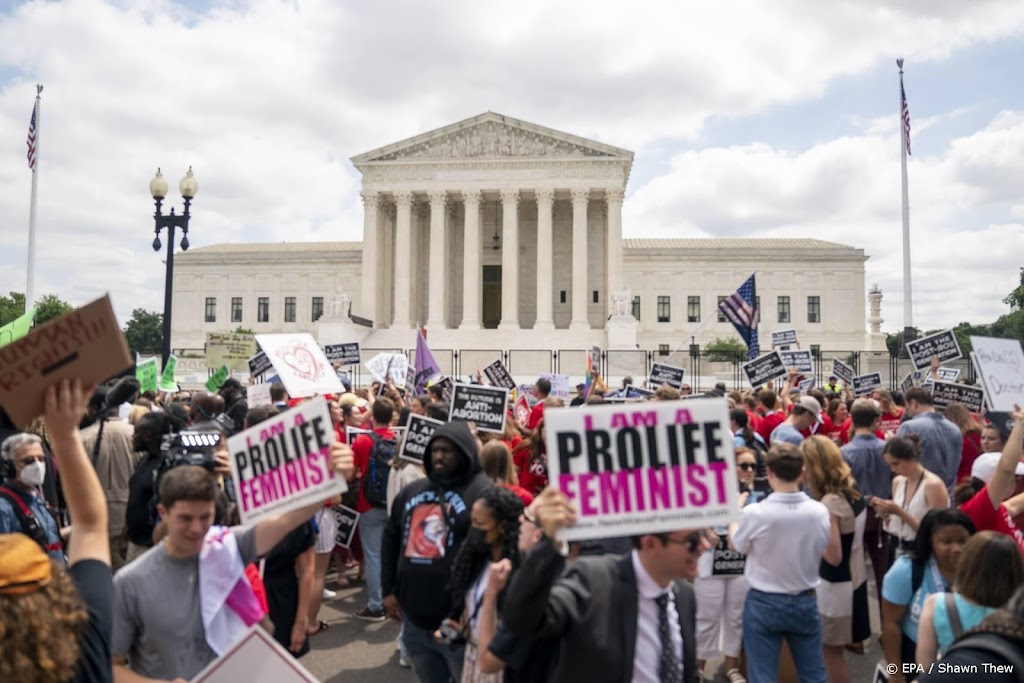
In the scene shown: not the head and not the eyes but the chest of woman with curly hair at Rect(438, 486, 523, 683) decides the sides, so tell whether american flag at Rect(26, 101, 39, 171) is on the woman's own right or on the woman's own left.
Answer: on the woman's own right

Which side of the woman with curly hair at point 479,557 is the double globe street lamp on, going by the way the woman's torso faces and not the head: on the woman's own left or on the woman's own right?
on the woman's own right

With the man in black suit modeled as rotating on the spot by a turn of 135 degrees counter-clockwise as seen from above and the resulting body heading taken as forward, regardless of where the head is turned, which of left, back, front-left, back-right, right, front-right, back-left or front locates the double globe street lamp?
front-left

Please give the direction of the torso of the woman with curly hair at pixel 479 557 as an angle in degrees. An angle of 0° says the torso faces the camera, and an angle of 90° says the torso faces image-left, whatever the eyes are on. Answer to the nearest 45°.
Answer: approximately 45°

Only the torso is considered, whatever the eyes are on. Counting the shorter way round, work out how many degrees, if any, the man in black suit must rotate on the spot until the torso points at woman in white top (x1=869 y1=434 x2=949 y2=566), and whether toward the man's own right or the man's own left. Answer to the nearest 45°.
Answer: approximately 90° to the man's own left

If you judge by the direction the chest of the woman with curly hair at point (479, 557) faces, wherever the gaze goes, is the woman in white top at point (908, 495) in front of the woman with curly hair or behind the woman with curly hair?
behind
